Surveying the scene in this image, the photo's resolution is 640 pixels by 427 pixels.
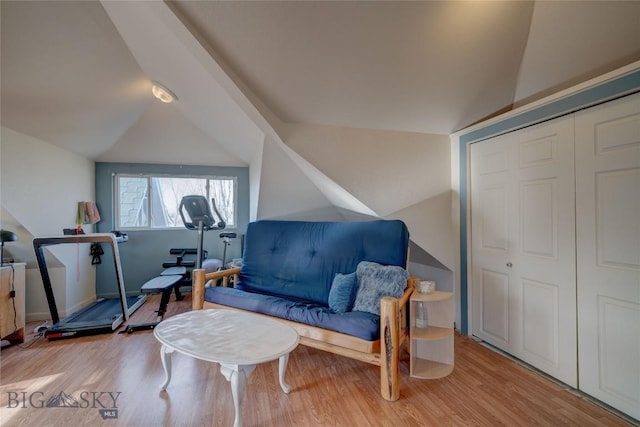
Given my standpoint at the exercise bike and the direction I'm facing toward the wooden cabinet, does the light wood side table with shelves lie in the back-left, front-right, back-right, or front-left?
back-left

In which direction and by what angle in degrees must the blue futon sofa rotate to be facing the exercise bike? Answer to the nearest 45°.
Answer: approximately 90° to its right

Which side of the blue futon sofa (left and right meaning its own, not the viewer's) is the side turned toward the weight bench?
right

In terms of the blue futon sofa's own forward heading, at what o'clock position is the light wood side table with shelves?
The light wood side table with shelves is roughly at 8 o'clock from the blue futon sofa.

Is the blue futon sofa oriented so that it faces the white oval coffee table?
yes

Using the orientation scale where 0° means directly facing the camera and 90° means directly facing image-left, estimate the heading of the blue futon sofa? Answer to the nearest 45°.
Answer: approximately 45°

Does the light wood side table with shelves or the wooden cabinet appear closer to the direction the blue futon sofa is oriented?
the wooden cabinet
